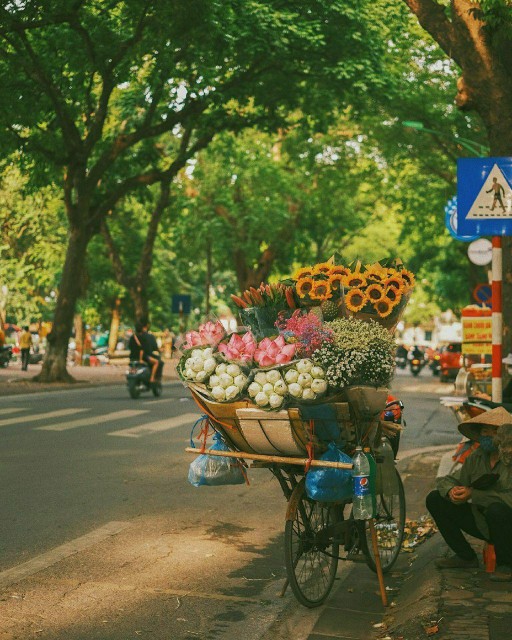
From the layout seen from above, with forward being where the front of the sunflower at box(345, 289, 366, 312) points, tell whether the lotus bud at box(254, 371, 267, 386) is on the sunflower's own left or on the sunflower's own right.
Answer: on the sunflower's own right

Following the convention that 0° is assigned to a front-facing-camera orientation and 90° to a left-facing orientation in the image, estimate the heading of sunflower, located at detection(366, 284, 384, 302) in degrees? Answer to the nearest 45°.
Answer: approximately 0°

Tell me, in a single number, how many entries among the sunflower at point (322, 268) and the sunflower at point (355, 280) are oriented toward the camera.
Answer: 2

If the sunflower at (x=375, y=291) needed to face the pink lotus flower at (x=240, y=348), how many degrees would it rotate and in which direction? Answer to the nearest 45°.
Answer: approximately 45° to its right

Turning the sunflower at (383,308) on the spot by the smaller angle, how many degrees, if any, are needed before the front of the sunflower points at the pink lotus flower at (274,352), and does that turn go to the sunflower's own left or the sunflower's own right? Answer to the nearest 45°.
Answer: approximately 45° to the sunflower's own right

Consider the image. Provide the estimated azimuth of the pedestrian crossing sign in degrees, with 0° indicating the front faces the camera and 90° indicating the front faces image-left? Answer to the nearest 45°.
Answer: approximately 0°
